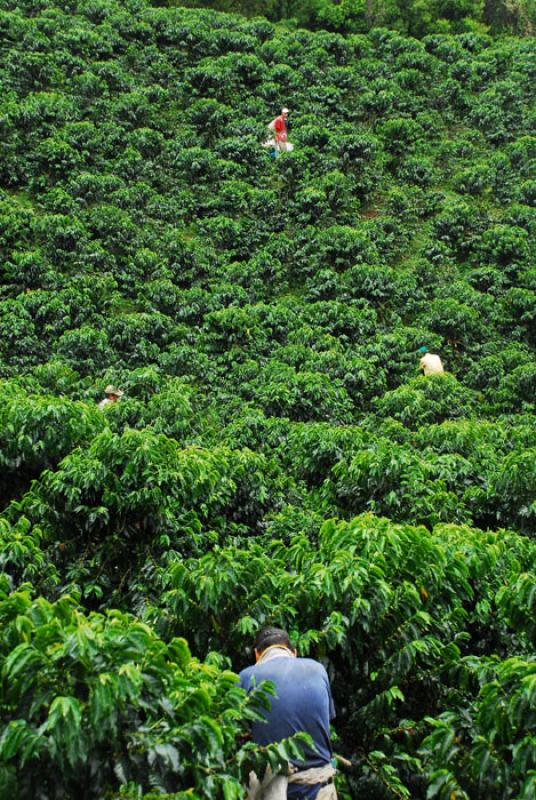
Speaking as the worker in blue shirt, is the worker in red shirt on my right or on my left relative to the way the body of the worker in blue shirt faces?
on my right

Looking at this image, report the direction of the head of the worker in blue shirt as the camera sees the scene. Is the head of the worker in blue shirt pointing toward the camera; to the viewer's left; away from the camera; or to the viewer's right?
away from the camera

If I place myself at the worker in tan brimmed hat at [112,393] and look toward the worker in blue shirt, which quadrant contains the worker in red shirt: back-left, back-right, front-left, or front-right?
back-left

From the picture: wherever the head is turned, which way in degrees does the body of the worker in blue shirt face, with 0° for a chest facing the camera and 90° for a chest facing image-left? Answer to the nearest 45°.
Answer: approximately 135°
